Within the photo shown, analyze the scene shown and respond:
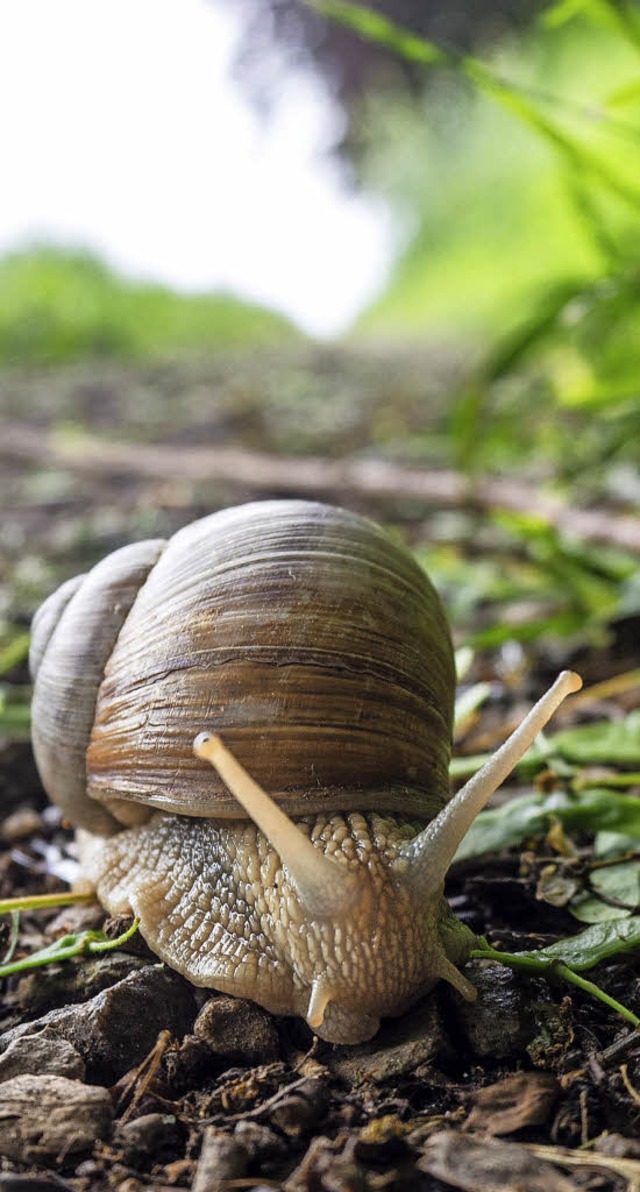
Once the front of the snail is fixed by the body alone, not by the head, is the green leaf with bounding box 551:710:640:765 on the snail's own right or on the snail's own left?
on the snail's own left

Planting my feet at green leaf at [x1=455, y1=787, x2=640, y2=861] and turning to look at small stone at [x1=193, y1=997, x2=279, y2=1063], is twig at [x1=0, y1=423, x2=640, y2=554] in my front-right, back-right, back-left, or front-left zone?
back-right

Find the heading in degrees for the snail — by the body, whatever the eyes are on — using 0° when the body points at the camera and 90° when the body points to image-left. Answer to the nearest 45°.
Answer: approximately 315°

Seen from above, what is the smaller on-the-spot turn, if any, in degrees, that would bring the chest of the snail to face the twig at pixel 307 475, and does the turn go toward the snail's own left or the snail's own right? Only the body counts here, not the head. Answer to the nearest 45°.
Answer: approximately 135° to the snail's own left
